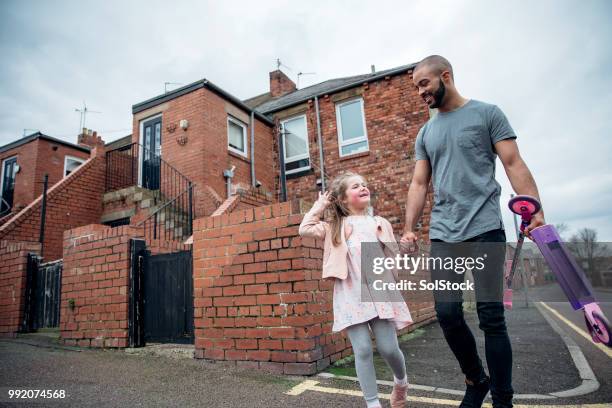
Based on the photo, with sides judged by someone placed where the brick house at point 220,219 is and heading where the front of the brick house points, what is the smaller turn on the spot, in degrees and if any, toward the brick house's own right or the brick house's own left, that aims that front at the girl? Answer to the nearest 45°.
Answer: approximately 45° to the brick house's own left

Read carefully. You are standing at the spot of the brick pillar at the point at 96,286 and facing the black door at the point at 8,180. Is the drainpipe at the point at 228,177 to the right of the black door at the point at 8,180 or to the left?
right

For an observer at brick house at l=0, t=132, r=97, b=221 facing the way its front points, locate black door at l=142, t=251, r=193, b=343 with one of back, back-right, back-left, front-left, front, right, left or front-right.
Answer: front-left

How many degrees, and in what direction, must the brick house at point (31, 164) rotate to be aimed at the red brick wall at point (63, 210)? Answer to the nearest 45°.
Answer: approximately 45° to its left

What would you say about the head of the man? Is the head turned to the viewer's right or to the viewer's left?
to the viewer's left
